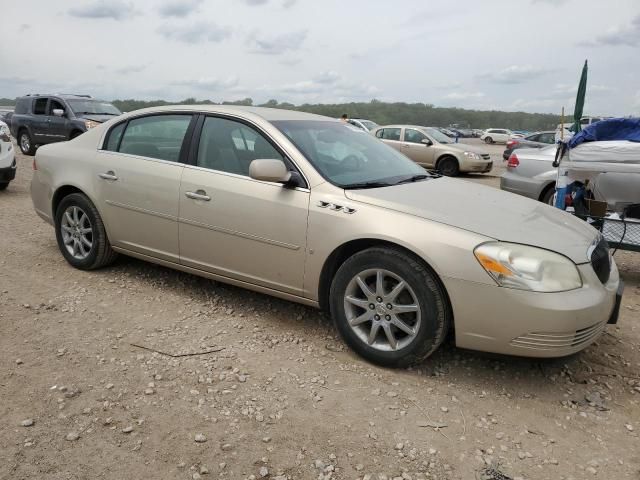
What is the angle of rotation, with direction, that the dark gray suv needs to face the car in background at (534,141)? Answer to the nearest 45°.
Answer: approximately 45° to its left

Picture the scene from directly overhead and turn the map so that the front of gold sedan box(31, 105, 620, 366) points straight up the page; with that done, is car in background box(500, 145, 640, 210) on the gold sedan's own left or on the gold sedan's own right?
on the gold sedan's own left

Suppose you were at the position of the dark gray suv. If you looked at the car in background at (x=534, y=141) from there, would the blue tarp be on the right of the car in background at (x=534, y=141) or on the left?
right

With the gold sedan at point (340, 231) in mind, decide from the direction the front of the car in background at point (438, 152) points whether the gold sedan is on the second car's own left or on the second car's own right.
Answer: on the second car's own right

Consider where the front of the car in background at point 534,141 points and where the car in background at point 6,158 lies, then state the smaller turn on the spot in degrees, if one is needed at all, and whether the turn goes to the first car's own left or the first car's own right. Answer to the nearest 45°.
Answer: approximately 180°

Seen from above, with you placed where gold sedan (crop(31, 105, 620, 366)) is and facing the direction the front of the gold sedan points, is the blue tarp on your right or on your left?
on your left

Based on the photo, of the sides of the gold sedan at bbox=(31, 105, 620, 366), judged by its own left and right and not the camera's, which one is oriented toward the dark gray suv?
back

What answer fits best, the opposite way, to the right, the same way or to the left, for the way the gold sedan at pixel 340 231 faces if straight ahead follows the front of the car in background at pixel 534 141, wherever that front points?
to the right

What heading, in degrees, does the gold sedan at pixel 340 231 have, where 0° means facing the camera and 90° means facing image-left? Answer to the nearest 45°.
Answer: approximately 315°
